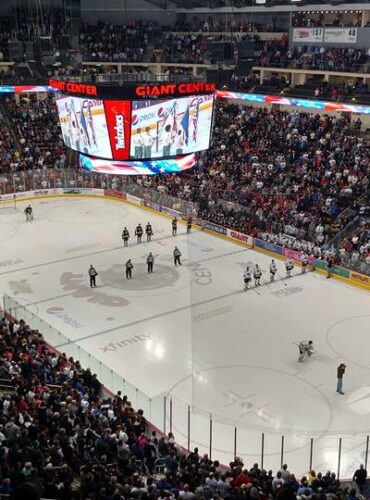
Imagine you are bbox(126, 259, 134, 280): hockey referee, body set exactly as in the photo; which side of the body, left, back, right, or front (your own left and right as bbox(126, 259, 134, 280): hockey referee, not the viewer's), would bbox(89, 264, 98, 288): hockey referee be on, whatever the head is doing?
right

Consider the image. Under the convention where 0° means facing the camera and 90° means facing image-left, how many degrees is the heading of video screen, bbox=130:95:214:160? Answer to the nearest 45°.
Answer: approximately 315°

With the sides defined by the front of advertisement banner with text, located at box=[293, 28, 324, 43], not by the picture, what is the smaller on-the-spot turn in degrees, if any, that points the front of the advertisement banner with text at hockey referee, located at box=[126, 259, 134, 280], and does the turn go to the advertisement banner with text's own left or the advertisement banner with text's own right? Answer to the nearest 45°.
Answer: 0° — it already faces them

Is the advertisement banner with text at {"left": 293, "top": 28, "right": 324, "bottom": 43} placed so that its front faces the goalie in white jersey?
yes

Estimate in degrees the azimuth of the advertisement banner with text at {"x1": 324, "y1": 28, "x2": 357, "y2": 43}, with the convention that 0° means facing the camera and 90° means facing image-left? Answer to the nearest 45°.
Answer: approximately 0°

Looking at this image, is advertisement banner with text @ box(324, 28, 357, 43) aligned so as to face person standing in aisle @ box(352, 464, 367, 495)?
yes

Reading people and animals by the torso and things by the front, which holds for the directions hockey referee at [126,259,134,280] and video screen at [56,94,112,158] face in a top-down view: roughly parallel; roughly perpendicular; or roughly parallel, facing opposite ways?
roughly perpendicular
